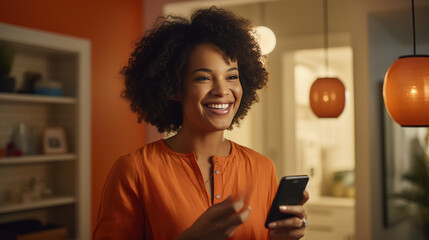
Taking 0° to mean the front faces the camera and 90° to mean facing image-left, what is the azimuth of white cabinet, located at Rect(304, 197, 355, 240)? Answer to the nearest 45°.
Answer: approximately 0°

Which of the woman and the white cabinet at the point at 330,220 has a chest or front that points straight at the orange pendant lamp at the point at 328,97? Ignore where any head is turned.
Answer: the white cabinet

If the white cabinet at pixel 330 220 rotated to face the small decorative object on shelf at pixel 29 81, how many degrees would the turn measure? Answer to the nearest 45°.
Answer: approximately 45° to its right

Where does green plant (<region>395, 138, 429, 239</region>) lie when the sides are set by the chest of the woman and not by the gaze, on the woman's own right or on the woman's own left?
on the woman's own left

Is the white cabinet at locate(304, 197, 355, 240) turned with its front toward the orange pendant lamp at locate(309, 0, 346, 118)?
yes
